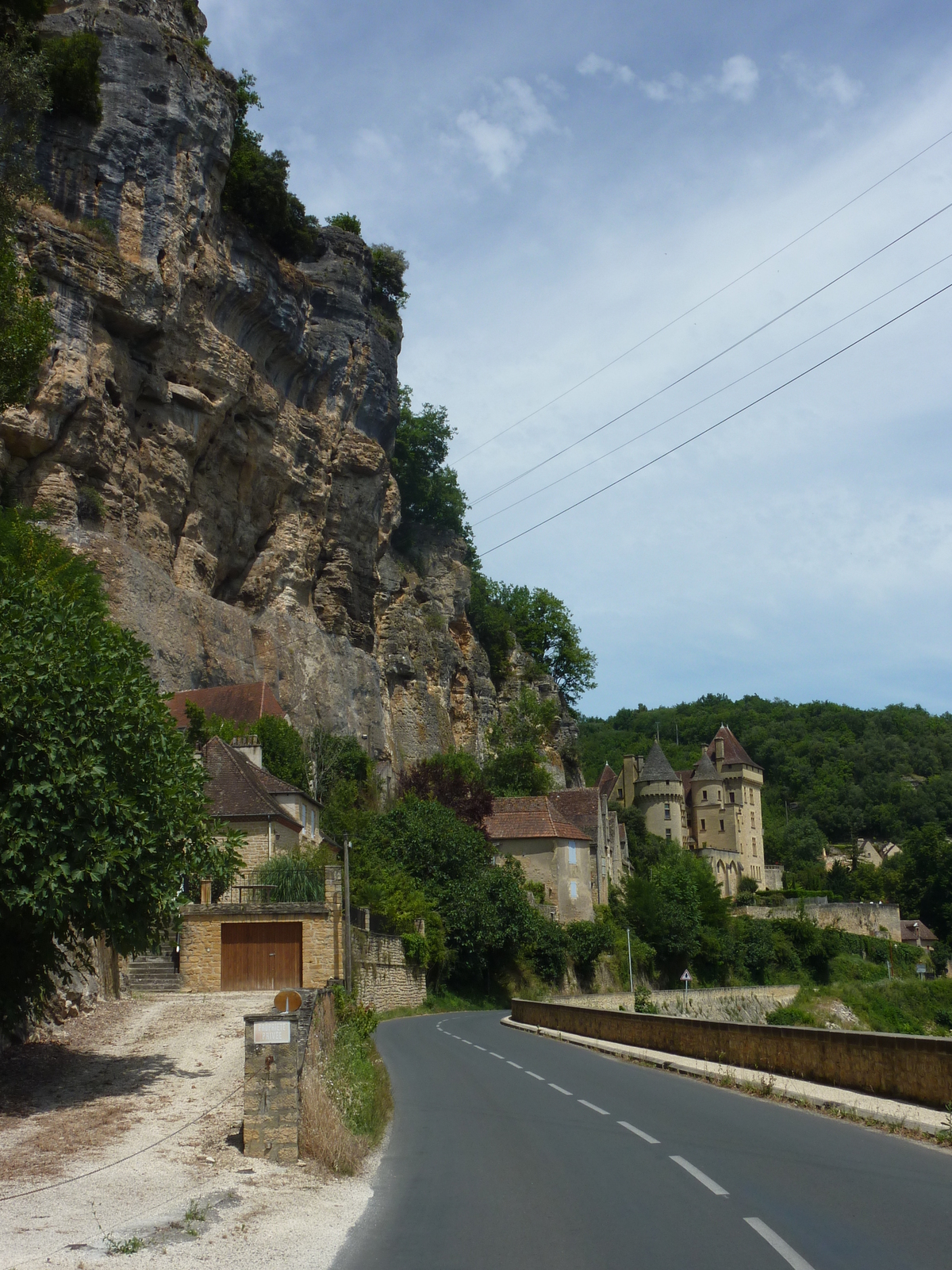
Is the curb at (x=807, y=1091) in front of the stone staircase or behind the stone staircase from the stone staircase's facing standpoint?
in front

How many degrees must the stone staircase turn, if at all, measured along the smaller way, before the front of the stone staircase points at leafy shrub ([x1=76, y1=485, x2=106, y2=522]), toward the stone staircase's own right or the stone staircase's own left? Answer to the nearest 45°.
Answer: approximately 180°

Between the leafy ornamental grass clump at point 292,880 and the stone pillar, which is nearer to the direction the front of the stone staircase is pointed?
the stone pillar

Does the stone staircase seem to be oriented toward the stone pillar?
yes

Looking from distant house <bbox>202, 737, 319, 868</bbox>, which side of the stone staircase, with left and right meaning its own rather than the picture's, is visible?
back

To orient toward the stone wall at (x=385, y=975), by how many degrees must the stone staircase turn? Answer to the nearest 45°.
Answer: approximately 135° to its left

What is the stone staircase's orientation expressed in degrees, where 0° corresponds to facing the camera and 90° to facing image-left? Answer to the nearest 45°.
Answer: approximately 0°

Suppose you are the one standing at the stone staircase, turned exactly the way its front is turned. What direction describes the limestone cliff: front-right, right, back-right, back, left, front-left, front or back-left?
back

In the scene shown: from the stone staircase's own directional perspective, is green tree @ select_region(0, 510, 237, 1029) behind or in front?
in front

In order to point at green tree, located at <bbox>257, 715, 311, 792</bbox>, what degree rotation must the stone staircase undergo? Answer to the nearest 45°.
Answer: approximately 180°
